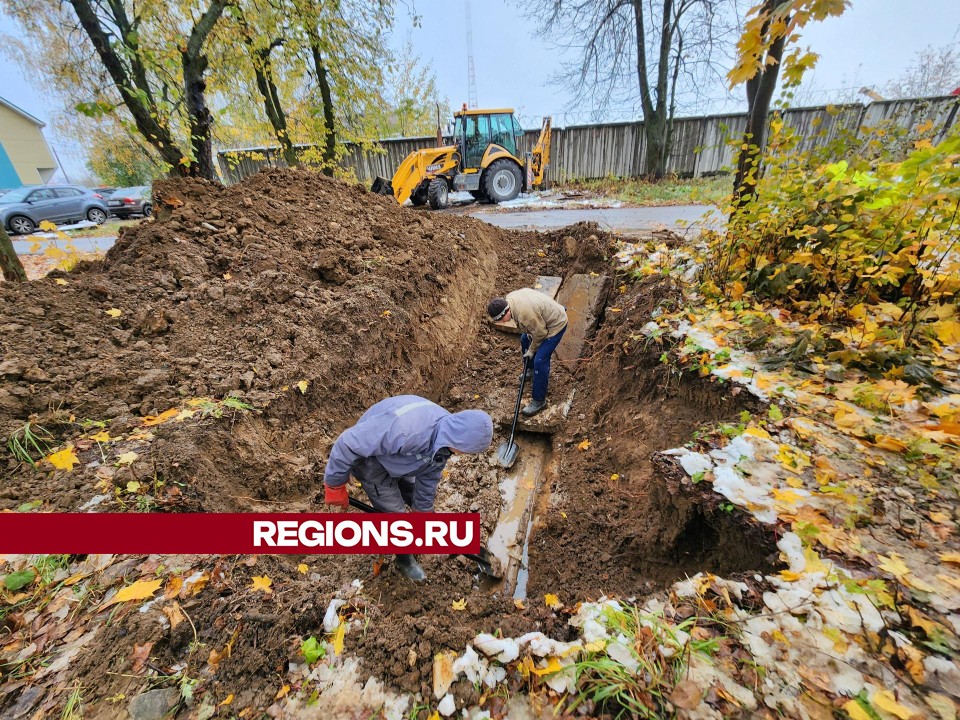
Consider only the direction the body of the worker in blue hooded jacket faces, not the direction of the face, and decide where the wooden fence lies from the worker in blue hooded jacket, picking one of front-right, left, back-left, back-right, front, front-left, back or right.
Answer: left

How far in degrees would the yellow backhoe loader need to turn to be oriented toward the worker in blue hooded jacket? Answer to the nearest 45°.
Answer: approximately 45° to its left

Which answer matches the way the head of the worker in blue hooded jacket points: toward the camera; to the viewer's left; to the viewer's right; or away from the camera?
to the viewer's right

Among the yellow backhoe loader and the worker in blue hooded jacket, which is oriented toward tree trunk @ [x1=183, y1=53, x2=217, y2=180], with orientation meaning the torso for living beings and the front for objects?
the yellow backhoe loader

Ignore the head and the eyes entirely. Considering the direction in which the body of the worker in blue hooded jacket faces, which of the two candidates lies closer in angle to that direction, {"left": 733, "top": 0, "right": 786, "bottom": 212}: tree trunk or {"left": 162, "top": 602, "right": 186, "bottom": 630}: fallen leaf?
the tree trunk

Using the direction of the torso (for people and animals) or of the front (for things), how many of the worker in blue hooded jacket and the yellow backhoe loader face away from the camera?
0

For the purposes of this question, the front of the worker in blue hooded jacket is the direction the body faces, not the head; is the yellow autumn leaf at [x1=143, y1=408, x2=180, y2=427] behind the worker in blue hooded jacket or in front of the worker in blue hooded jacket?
behind

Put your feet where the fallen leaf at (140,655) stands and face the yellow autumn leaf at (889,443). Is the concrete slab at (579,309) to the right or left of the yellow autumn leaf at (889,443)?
left

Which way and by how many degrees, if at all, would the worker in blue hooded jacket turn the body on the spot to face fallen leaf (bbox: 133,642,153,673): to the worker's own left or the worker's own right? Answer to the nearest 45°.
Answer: approximately 90° to the worker's own right

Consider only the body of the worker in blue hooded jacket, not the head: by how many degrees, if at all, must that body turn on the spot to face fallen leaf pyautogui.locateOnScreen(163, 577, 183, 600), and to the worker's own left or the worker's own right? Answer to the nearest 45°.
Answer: approximately 135° to the worker's own right

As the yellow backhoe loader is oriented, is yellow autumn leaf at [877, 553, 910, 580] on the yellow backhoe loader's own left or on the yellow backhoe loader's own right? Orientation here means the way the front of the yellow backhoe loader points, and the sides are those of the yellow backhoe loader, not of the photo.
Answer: on the yellow backhoe loader's own left

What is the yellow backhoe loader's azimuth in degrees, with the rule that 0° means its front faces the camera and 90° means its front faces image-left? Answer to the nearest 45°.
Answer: approximately 45°

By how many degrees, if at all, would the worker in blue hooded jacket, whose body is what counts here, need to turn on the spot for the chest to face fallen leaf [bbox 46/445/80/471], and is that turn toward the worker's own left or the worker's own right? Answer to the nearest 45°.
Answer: approximately 135° to the worker's own right

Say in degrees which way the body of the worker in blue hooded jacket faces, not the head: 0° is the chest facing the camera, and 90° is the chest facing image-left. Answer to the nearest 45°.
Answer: approximately 315°

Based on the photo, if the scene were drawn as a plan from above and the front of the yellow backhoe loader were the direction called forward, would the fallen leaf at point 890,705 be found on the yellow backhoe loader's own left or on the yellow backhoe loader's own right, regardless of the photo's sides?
on the yellow backhoe loader's own left
